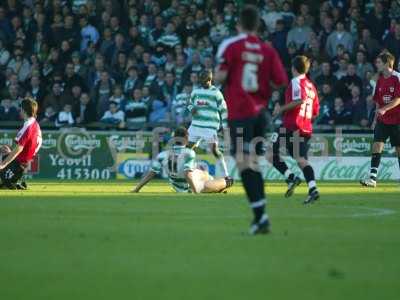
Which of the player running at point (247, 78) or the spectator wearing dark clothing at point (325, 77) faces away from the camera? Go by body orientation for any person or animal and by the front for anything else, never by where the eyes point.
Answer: the player running

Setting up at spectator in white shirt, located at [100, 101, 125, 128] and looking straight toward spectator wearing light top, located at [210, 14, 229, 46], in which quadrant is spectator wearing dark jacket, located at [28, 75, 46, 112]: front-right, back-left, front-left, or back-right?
back-left

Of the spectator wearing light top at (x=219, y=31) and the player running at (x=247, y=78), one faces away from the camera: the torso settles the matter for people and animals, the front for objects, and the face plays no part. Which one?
the player running

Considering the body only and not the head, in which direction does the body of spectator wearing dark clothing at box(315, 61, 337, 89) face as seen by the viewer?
toward the camera

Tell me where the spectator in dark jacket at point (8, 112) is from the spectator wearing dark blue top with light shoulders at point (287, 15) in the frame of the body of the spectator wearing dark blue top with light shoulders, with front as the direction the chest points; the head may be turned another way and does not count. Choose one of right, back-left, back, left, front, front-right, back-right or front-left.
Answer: right

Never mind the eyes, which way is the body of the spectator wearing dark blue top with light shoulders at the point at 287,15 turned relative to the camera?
toward the camera

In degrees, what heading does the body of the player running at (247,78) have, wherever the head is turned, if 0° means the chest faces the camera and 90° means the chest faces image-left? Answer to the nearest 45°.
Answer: approximately 180°

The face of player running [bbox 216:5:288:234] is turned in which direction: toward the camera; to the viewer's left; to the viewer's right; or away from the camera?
away from the camera

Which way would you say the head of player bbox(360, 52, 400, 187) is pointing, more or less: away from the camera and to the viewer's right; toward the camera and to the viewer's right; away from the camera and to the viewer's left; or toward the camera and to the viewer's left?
toward the camera and to the viewer's left

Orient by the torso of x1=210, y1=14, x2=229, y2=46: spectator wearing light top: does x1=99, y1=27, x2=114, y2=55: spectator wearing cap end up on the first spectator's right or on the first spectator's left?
on the first spectator's right

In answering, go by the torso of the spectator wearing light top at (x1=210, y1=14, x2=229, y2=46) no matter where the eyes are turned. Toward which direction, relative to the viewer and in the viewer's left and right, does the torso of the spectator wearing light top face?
facing the viewer

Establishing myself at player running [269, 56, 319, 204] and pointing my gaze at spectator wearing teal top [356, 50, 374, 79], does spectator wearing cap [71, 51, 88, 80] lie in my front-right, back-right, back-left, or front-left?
front-left

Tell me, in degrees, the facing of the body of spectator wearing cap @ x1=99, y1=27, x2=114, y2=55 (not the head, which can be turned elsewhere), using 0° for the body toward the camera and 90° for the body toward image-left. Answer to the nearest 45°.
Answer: approximately 0°
